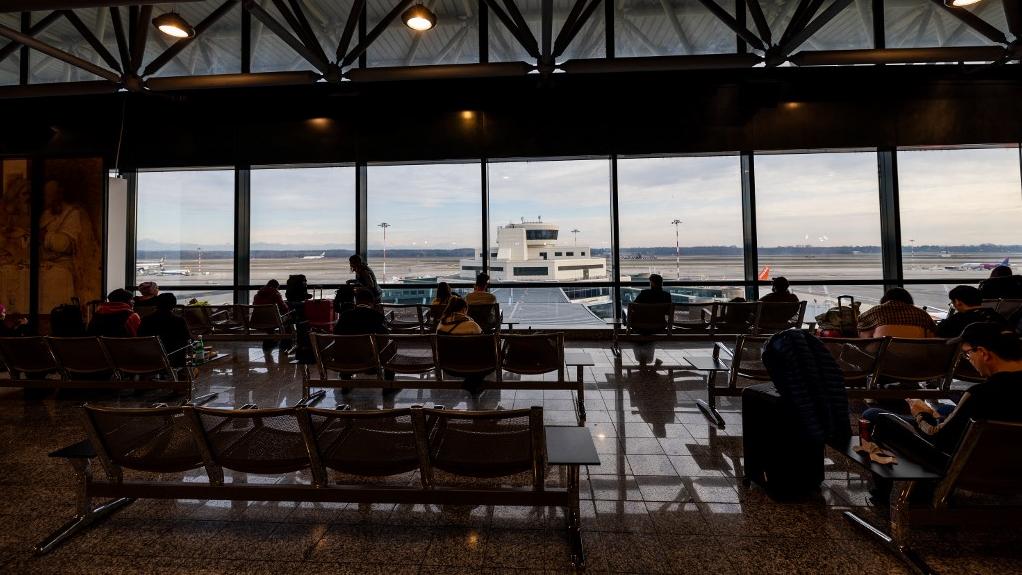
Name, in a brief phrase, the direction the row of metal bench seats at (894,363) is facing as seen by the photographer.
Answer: facing away from the viewer

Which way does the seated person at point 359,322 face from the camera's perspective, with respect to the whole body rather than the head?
away from the camera

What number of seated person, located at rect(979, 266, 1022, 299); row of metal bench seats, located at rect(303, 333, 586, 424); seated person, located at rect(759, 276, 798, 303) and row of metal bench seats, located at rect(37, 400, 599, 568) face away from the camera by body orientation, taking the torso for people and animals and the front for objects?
4

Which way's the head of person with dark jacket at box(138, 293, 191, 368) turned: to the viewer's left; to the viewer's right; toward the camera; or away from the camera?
away from the camera

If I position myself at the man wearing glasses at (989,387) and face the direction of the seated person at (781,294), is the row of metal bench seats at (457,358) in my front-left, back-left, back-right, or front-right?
front-left

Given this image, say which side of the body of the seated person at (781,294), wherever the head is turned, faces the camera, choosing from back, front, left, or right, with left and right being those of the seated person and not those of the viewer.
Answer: back

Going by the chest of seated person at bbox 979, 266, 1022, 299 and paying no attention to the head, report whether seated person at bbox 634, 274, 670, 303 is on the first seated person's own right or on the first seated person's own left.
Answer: on the first seated person's own left

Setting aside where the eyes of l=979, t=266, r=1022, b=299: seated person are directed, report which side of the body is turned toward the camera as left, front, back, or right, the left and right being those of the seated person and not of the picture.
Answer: back

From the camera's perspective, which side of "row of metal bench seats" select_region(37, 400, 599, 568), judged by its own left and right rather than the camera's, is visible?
back

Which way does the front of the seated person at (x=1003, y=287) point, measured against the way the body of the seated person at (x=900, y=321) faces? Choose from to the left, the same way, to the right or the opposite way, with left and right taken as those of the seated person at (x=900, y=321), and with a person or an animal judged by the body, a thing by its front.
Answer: the same way

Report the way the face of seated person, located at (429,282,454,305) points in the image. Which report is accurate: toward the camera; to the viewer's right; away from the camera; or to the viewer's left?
away from the camera

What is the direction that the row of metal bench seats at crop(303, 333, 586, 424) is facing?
away from the camera

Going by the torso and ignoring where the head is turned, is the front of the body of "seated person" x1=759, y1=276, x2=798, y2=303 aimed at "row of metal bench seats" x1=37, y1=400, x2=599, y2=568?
no

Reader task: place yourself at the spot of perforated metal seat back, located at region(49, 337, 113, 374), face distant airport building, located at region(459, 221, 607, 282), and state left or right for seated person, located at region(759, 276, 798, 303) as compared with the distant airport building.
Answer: right

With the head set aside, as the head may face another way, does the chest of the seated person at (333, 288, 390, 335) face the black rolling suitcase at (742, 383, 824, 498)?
no

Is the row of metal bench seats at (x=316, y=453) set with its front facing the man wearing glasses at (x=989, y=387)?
no

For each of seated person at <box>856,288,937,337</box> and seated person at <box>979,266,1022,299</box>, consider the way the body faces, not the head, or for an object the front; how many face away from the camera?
2
